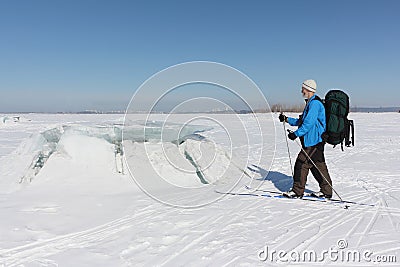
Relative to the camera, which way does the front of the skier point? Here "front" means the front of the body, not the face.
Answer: to the viewer's left
